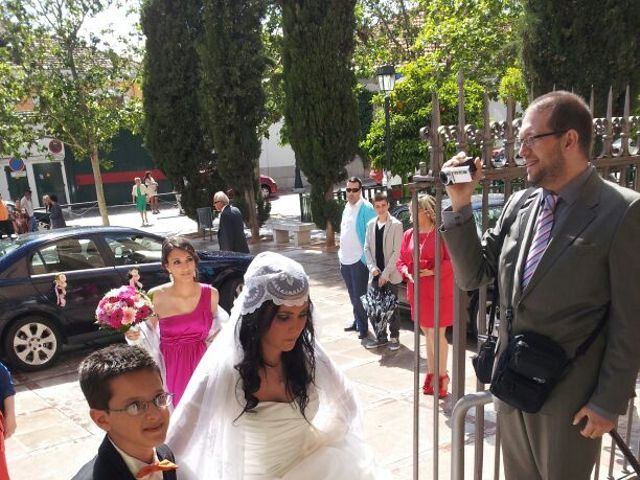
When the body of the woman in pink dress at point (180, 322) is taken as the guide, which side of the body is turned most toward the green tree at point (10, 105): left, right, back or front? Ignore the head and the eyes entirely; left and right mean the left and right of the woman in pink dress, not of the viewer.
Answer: back

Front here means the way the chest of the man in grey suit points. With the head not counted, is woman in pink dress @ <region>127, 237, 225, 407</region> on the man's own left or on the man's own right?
on the man's own right

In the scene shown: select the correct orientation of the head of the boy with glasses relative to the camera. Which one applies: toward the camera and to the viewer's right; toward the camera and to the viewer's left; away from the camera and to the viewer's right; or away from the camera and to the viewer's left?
toward the camera and to the viewer's right

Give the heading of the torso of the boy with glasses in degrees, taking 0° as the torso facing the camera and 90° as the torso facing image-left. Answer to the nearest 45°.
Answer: approximately 315°

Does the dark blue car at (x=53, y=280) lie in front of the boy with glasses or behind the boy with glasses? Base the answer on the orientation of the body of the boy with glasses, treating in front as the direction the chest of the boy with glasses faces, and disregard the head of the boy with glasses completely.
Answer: behind

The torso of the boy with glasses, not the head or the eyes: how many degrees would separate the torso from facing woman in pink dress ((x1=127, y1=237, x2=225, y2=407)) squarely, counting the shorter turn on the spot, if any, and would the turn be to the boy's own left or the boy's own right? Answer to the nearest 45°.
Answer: approximately 135° to the boy's own left

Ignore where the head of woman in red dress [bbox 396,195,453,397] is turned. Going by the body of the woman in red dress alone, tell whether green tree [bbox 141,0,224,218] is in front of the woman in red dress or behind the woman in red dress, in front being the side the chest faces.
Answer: behind

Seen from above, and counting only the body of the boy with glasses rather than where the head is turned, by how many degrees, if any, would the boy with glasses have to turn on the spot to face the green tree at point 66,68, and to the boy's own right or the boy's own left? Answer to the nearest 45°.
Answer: approximately 135° to the boy's own left

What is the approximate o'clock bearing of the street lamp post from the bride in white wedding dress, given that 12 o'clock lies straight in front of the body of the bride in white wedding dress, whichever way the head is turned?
The street lamp post is roughly at 8 o'clock from the bride in white wedding dress.

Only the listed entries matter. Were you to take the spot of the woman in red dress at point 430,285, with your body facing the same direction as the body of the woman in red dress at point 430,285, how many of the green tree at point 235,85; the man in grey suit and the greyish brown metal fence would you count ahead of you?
2

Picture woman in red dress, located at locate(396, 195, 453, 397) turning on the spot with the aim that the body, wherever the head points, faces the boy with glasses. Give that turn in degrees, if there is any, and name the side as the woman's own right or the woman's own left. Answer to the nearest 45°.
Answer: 0° — they already face them

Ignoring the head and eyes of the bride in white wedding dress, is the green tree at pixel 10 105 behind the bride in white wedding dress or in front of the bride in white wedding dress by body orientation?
behind

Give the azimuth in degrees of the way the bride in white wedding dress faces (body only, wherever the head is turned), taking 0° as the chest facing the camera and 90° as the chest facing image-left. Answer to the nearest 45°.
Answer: approximately 315°

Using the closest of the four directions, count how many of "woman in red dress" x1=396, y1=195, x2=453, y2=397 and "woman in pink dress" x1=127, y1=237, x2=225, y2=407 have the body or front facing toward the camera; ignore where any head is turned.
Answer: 2
